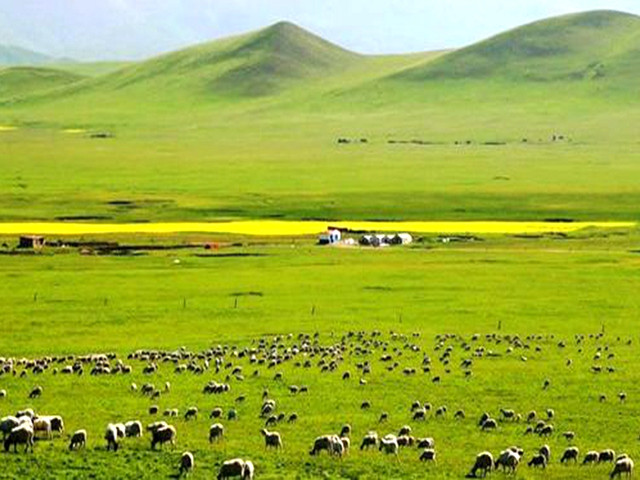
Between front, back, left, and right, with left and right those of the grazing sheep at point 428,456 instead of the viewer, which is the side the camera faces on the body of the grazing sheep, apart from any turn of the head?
left

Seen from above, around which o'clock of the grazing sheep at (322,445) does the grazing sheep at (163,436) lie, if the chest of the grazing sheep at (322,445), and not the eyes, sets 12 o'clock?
the grazing sheep at (163,436) is roughly at 12 o'clock from the grazing sheep at (322,445).

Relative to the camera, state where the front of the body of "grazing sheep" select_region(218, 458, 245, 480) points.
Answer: to the viewer's left

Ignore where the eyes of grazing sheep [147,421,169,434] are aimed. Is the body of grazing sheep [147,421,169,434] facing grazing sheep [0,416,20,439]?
yes

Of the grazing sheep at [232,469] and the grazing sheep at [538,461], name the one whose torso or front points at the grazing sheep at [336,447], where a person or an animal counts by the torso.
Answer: the grazing sheep at [538,461]

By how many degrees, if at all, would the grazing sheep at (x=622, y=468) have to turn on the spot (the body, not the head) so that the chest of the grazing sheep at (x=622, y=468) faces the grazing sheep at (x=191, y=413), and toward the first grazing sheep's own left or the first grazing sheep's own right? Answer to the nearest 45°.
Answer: approximately 45° to the first grazing sheep's own right

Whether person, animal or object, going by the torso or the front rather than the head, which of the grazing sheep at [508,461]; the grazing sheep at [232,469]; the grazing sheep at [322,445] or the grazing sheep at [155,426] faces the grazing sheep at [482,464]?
the grazing sheep at [508,461]

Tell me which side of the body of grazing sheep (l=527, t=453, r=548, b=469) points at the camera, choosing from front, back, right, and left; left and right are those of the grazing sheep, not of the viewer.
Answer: left
